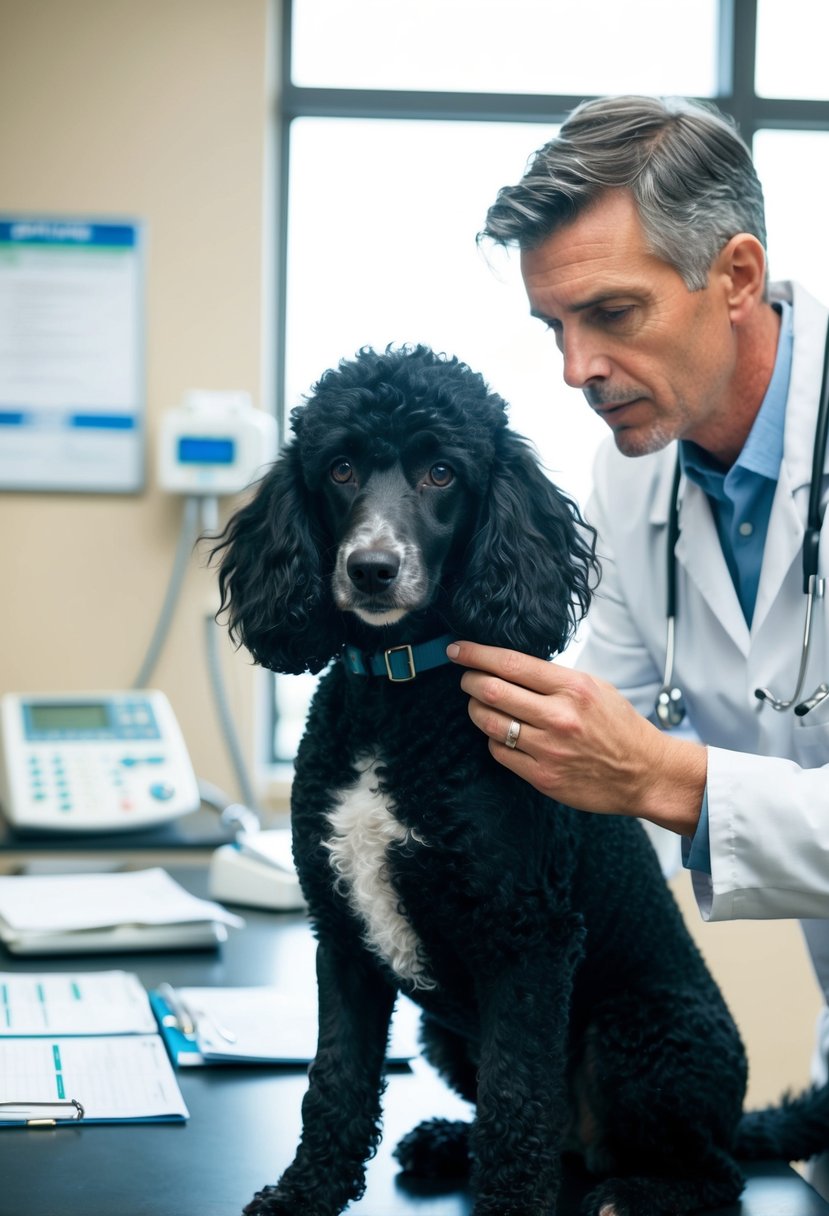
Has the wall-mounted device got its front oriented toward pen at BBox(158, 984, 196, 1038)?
yes

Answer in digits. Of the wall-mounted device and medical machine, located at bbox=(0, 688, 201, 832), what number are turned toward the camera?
2

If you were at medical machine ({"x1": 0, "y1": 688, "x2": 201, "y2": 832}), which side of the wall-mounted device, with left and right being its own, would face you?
front

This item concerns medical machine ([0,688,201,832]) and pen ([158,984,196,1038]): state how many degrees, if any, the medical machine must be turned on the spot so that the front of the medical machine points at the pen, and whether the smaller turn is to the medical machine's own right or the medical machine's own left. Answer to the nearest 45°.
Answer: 0° — it already faces it

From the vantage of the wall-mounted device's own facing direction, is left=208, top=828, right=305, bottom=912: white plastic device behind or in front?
in front

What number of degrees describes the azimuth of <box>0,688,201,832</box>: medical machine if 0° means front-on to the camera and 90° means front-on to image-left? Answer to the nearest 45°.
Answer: approximately 0°

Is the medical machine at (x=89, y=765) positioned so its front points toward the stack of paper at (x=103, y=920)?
yes

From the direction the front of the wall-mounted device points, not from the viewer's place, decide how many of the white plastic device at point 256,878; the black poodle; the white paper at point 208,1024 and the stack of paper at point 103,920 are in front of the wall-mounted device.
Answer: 4

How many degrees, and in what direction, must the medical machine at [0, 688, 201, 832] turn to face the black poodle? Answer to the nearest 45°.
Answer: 0° — it already faces it

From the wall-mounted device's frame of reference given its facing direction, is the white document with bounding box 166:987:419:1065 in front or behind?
in front

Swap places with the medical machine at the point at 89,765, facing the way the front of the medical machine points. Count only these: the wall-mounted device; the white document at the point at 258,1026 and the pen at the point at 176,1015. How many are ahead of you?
2

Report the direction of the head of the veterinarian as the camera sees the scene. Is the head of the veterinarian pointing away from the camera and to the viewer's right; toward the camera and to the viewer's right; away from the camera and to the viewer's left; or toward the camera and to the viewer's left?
toward the camera and to the viewer's left

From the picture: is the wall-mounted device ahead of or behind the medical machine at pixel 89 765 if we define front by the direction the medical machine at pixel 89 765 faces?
behind

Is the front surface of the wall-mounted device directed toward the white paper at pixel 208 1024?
yes
